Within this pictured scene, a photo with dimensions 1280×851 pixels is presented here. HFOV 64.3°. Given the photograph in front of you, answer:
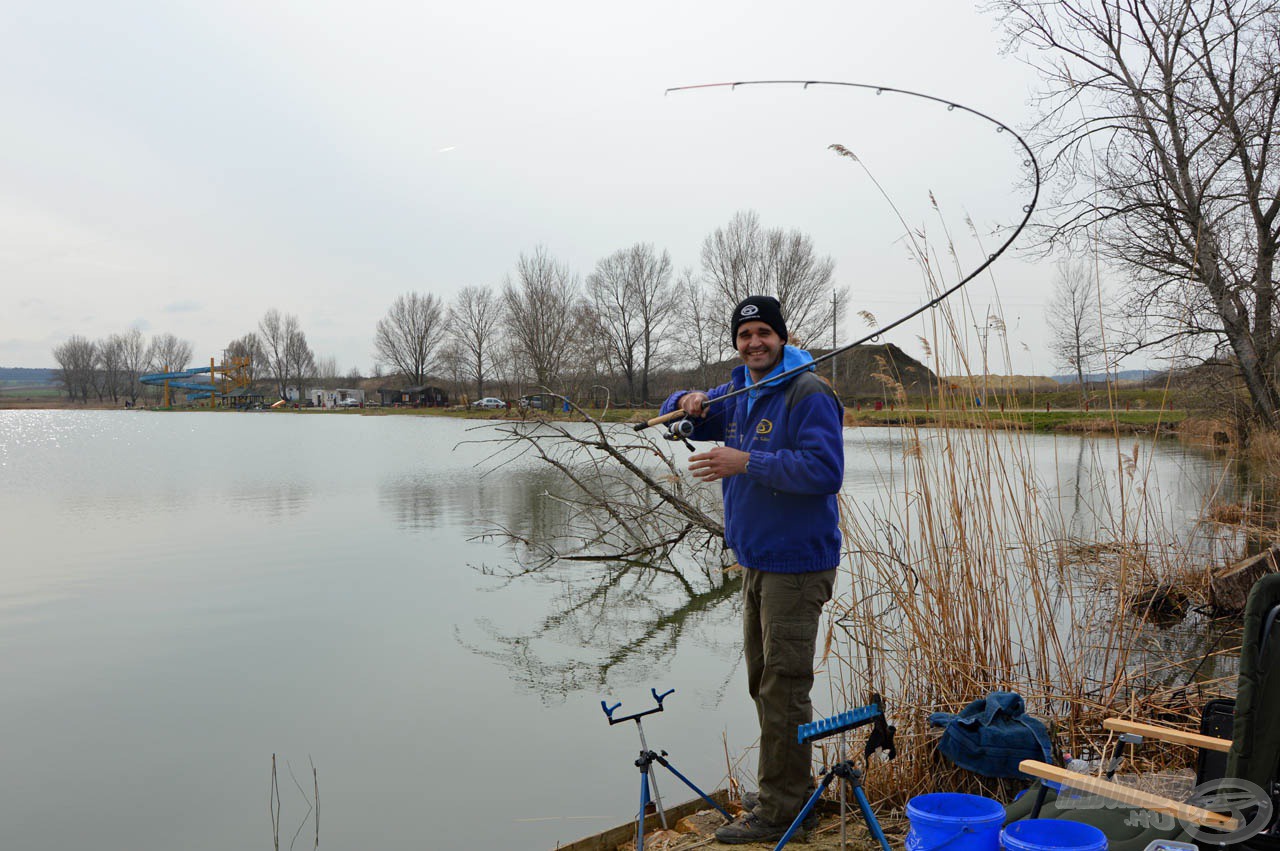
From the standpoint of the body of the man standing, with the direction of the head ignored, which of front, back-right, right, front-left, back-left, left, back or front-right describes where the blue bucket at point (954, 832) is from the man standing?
left

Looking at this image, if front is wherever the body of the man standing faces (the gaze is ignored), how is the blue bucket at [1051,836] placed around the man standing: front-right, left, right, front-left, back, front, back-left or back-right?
left

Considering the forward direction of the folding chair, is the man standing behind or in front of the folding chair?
in front

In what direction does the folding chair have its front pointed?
to the viewer's left

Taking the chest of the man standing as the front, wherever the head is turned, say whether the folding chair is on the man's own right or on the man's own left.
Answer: on the man's own left

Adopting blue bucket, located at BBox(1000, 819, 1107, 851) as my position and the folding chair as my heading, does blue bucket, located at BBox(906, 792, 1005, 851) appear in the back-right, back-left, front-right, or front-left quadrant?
back-left

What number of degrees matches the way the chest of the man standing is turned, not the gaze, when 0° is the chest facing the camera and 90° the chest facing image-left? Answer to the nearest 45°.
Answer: approximately 45°

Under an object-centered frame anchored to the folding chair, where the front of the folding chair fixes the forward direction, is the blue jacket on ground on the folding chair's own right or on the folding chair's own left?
on the folding chair's own right

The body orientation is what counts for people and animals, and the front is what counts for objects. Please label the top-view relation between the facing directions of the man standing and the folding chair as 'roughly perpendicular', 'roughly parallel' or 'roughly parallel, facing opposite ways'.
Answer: roughly perpendicular
